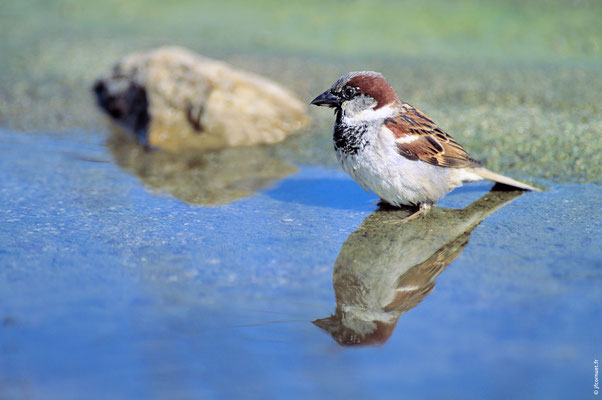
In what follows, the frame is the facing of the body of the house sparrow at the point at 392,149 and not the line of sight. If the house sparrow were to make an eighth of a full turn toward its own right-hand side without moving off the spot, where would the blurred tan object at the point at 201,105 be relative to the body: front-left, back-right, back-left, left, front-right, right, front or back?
front

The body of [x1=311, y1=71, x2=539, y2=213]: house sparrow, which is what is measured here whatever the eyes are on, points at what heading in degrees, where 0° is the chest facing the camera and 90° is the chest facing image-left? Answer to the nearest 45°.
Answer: approximately 90°
